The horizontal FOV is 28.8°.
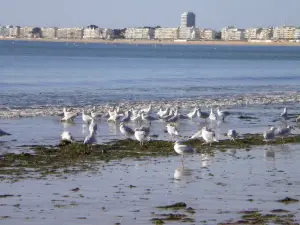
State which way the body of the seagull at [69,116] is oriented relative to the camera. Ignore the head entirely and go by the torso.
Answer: to the viewer's left

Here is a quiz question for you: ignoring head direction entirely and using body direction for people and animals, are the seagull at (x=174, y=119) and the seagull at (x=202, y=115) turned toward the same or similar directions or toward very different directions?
very different directions

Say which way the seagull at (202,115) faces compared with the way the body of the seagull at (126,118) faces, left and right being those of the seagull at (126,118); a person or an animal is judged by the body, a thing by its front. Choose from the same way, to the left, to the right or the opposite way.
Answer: the opposite way

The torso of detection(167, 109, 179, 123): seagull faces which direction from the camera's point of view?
to the viewer's right

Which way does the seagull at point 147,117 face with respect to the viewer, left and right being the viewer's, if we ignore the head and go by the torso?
facing to the left of the viewer
